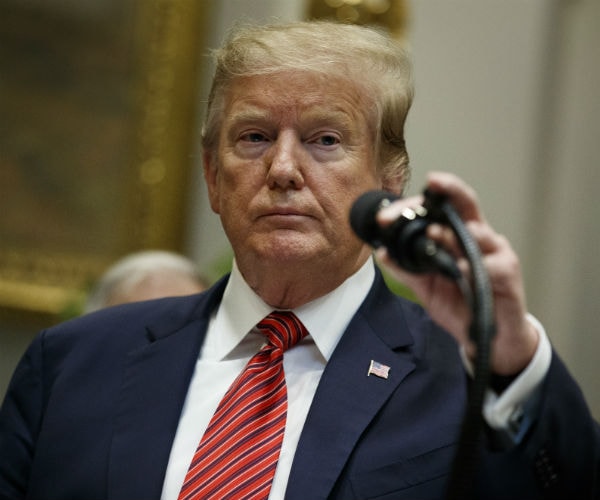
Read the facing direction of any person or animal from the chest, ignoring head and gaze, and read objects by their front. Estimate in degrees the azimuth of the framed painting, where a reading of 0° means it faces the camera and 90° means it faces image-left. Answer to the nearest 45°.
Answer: approximately 0°

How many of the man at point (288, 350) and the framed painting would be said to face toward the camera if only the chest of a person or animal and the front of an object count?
2

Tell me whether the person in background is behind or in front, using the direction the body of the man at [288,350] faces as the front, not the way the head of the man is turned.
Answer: behind

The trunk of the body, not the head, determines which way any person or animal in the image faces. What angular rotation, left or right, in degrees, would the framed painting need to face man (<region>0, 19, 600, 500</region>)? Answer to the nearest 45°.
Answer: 0° — it already faces them

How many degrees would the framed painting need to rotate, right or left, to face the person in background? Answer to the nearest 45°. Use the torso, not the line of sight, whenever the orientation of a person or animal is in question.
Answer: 0° — it already faces them

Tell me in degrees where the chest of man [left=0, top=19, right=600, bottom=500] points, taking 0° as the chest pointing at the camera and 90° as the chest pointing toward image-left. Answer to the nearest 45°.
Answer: approximately 0°
